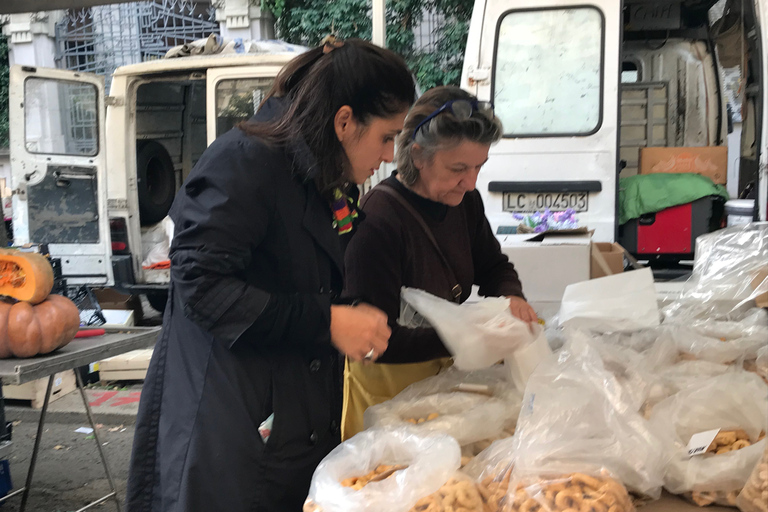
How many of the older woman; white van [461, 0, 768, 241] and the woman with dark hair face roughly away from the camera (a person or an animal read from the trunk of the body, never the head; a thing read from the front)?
1

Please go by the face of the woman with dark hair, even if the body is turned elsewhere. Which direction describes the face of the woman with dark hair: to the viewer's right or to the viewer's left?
to the viewer's right

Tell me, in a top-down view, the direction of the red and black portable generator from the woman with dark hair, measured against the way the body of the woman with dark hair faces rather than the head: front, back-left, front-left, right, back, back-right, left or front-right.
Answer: front-left

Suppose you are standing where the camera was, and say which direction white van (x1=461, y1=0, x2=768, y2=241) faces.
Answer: facing away from the viewer

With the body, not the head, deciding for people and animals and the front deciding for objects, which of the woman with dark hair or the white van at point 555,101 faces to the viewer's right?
the woman with dark hair

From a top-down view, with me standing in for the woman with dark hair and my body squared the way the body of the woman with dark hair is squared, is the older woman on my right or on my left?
on my left

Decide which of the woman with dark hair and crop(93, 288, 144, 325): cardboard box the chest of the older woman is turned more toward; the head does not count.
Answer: the woman with dark hair

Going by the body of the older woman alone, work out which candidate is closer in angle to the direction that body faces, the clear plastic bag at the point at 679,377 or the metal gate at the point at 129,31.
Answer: the clear plastic bag

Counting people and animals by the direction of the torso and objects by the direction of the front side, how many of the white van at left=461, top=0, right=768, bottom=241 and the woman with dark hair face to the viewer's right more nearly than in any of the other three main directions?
1

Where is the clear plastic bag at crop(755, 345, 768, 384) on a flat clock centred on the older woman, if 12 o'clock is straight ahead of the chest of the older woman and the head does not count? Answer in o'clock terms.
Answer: The clear plastic bag is roughly at 11 o'clock from the older woman.

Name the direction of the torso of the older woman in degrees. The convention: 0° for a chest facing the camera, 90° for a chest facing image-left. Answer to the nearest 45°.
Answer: approximately 315°

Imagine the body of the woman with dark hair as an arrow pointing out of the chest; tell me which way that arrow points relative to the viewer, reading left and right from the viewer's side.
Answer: facing to the right of the viewer
